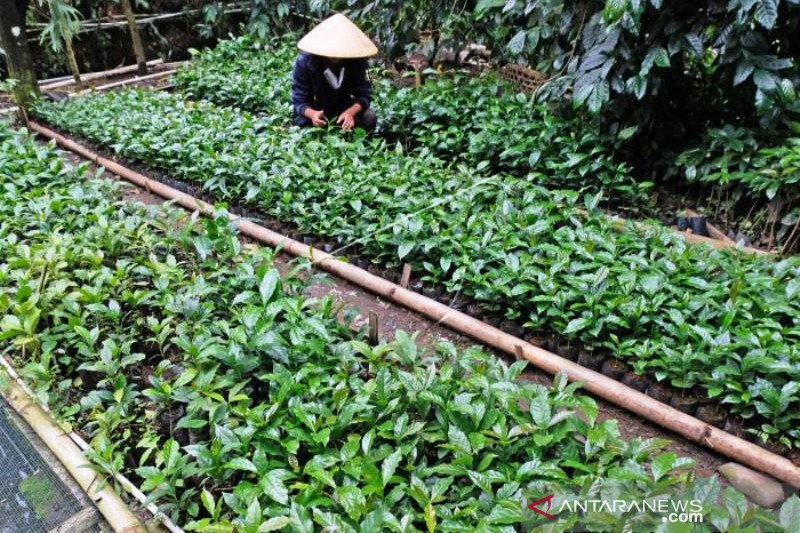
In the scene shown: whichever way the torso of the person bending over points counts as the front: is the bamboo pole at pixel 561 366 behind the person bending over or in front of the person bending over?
in front

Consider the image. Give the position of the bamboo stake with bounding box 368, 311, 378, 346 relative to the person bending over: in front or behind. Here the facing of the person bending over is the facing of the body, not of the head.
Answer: in front

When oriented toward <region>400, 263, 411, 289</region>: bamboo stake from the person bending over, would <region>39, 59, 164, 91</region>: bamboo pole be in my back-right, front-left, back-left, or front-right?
back-right

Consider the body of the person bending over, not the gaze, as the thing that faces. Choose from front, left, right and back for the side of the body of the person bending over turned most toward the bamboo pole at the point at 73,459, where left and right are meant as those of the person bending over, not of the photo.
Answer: front

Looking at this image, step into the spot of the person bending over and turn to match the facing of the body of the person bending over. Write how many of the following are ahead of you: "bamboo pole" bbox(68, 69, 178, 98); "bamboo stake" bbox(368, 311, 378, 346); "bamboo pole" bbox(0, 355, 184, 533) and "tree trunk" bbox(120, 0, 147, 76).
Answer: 2

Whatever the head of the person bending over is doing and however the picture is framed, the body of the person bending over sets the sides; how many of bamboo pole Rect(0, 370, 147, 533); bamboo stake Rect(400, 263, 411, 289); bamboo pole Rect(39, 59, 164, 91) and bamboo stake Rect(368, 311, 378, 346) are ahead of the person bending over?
3

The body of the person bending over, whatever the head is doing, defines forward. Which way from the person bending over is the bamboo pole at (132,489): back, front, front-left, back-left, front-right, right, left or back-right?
front

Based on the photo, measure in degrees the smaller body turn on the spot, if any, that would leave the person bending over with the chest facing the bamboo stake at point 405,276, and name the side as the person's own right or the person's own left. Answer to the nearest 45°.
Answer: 0° — they already face it

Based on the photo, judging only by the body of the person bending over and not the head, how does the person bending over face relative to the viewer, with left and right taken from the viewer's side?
facing the viewer

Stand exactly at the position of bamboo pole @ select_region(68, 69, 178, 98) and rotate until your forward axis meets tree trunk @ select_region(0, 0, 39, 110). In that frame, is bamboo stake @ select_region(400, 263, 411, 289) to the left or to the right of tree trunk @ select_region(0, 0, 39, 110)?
left

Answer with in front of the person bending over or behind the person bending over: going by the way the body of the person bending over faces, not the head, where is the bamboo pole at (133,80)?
behind

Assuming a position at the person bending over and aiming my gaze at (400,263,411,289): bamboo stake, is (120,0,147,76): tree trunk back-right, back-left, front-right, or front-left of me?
back-right

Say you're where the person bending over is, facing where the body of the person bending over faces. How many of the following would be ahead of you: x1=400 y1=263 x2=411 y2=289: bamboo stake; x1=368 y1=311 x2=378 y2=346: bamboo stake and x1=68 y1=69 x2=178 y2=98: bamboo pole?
2

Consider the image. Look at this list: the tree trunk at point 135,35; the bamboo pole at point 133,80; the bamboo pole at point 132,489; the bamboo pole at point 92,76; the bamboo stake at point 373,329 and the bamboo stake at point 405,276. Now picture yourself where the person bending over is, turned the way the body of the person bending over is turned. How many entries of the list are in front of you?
3

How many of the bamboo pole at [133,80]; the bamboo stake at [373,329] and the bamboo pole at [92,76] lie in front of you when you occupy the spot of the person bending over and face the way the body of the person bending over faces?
1
